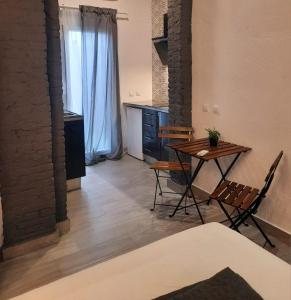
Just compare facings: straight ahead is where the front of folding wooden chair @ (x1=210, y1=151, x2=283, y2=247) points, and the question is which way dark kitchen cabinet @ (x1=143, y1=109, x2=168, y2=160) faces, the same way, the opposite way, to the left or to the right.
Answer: to the left

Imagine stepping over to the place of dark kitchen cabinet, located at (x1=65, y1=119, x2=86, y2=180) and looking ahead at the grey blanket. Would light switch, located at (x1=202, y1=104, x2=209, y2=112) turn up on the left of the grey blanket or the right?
left

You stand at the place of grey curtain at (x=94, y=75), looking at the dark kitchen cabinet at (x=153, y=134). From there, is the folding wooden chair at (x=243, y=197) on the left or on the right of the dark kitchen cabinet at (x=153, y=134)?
right

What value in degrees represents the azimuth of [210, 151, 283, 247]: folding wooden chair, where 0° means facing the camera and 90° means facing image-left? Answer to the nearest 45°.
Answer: approximately 135°

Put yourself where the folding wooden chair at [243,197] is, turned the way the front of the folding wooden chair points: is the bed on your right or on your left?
on your left

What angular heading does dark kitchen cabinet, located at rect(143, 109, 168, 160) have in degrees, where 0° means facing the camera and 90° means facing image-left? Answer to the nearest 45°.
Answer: approximately 45°

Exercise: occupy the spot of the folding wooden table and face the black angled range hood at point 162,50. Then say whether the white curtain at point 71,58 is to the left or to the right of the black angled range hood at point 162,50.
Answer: left

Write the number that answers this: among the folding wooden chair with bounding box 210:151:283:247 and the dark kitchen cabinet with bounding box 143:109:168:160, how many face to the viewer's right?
0

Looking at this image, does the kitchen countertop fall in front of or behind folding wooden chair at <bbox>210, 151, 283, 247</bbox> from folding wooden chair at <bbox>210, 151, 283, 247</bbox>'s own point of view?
in front

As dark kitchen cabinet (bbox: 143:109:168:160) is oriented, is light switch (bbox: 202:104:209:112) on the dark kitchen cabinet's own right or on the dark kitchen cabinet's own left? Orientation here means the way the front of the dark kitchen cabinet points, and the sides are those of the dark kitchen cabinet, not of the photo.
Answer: on the dark kitchen cabinet's own left

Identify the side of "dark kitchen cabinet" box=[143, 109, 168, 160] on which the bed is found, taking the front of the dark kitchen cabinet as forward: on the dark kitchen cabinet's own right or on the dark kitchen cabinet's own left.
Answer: on the dark kitchen cabinet's own left

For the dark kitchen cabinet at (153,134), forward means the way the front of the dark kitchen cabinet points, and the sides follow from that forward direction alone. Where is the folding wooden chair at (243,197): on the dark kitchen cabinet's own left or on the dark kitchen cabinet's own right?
on the dark kitchen cabinet's own left

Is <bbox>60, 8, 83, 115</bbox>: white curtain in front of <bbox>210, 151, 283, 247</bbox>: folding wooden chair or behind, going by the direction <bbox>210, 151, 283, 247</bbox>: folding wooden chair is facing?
in front
